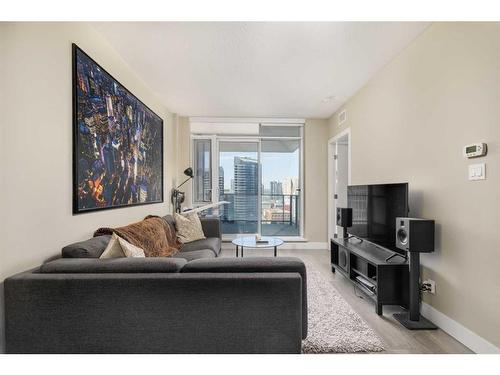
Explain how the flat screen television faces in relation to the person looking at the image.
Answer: facing the viewer and to the left of the viewer

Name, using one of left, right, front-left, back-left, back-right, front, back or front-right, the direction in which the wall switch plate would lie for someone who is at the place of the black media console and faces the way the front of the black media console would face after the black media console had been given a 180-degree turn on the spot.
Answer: right

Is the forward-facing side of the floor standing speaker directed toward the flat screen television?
no

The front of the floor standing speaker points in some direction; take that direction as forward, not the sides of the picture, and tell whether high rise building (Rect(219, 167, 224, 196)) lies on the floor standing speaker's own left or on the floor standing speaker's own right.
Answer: on the floor standing speaker's own right

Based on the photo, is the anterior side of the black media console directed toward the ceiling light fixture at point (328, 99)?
no

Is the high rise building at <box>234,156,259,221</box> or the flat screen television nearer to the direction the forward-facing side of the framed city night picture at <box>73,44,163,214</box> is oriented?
the flat screen television

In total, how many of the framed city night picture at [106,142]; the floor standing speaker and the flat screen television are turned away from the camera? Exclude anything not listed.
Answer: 0

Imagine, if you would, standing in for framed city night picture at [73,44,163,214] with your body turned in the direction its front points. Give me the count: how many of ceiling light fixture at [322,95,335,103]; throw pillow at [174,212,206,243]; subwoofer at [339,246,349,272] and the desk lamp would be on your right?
0

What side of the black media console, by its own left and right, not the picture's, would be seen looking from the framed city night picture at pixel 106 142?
front

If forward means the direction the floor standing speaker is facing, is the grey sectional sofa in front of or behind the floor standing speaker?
in front

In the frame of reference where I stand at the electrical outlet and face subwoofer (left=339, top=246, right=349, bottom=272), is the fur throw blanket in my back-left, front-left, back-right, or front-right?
front-left

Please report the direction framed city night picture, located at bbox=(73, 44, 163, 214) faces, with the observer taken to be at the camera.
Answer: facing the viewer and to the right of the viewer

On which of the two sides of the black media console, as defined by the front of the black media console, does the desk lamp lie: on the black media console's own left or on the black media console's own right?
on the black media console's own right

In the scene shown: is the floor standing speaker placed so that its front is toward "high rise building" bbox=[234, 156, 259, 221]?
no
